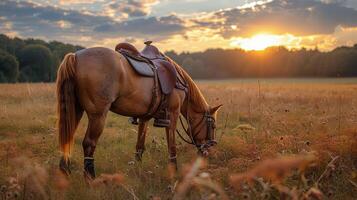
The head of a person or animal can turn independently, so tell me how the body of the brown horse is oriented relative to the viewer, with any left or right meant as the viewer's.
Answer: facing away from the viewer and to the right of the viewer
